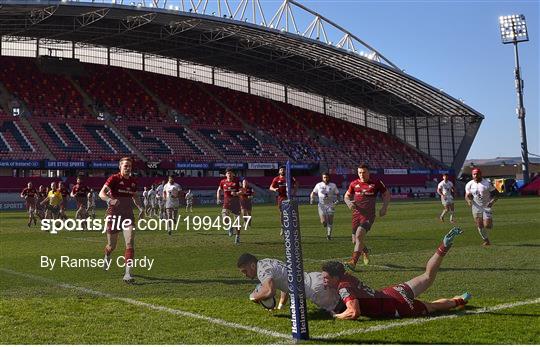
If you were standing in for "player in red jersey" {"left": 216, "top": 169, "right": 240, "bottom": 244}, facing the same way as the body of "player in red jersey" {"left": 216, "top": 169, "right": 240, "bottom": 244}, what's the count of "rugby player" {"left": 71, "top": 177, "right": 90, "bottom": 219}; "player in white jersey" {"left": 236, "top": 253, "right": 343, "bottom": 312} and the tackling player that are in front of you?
2

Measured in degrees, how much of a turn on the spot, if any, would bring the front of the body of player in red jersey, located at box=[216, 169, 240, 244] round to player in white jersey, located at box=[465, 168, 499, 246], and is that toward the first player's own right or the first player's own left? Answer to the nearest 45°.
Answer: approximately 45° to the first player's own left

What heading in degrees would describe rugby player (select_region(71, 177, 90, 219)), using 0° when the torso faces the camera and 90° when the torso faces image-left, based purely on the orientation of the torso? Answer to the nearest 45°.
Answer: approximately 0°

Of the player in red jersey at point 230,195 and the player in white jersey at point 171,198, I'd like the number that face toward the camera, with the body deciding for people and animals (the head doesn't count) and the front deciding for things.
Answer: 2

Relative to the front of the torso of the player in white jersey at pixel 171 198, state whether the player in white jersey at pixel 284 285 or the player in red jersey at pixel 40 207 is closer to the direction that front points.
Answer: the player in white jersey

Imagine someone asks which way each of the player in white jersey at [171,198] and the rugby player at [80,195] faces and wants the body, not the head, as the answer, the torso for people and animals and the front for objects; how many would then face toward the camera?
2

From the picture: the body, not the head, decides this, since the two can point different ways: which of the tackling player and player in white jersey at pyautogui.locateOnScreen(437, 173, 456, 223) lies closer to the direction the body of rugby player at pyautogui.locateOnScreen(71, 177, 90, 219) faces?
the tackling player

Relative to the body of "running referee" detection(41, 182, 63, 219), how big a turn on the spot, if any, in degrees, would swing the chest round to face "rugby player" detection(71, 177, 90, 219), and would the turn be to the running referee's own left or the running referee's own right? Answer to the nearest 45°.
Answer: approximately 45° to the running referee's own left
